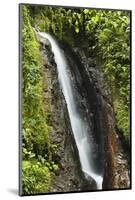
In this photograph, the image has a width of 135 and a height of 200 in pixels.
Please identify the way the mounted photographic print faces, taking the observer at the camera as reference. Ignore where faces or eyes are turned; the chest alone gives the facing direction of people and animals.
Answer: facing the viewer and to the right of the viewer
